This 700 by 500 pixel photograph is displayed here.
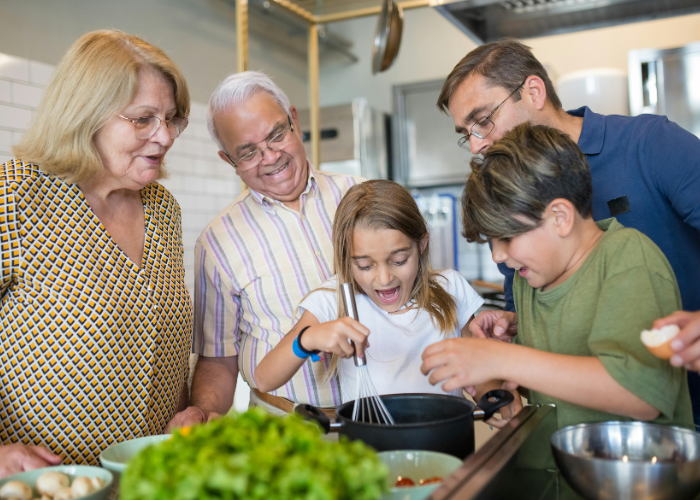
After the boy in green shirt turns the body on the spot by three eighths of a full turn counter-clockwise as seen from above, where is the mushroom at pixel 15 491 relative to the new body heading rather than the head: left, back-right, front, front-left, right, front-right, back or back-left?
back-right

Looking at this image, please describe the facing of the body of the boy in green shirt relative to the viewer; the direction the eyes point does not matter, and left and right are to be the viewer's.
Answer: facing the viewer and to the left of the viewer

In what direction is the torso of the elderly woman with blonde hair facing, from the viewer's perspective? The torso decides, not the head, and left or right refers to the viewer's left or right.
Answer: facing the viewer and to the right of the viewer

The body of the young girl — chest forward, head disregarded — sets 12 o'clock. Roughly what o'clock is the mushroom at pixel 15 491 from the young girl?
The mushroom is roughly at 1 o'clock from the young girl.

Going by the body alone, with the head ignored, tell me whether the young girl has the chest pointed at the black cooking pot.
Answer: yes

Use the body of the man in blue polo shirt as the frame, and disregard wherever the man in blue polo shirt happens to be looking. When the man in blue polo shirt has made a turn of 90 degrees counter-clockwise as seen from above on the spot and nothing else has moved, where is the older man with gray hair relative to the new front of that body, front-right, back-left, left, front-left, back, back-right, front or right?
back-right

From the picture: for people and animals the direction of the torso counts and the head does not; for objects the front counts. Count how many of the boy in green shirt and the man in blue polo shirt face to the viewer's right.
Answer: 0

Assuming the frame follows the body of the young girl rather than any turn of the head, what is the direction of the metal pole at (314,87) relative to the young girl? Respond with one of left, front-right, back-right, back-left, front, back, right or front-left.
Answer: back

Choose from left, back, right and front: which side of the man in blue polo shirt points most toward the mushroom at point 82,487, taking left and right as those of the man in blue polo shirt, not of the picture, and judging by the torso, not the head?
front

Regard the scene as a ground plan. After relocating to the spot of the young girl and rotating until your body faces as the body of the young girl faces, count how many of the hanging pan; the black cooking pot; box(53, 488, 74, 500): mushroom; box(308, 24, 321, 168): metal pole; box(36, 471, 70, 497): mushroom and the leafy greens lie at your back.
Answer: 2

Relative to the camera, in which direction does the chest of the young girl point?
toward the camera

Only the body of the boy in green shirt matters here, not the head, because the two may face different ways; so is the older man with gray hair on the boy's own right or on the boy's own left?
on the boy's own right

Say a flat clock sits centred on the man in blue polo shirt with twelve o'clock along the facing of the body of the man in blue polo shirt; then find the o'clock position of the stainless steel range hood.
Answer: The stainless steel range hood is roughly at 4 o'clock from the man in blue polo shirt.

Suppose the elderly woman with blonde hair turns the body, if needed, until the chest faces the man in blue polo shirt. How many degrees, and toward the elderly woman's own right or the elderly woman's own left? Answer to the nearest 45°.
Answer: approximately 45° to the elderly woman's own left

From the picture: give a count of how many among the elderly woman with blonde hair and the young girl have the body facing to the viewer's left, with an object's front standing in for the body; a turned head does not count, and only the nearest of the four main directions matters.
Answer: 0
